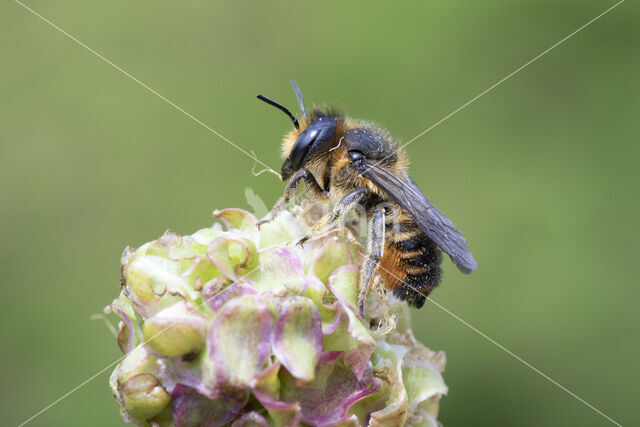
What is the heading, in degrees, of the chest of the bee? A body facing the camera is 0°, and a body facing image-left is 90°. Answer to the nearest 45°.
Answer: approximately 90°
